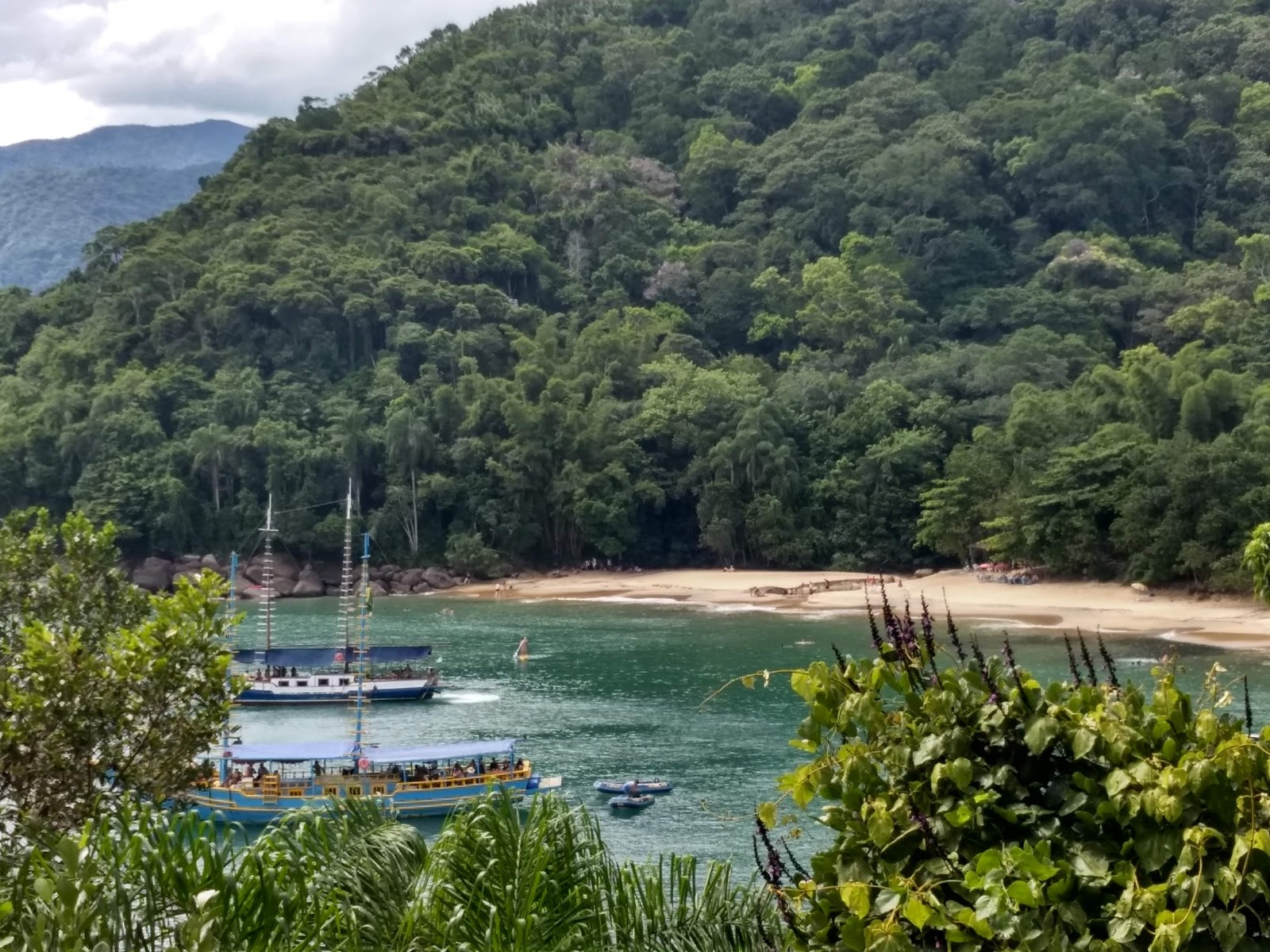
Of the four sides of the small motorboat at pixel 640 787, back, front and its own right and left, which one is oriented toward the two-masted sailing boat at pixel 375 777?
front
